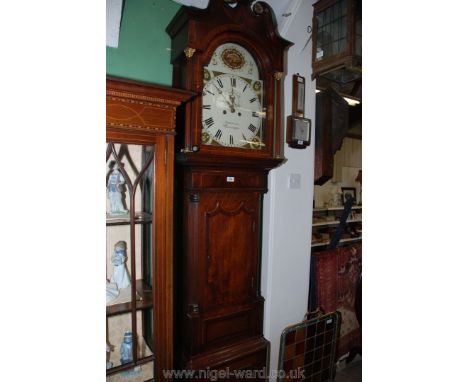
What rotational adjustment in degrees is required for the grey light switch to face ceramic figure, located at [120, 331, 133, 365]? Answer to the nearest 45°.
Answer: approximately 45° to its right

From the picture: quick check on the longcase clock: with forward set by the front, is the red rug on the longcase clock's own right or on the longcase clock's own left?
on the longcase clock's own left

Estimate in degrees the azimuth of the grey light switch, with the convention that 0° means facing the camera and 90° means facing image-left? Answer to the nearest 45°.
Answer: approximately 0°
